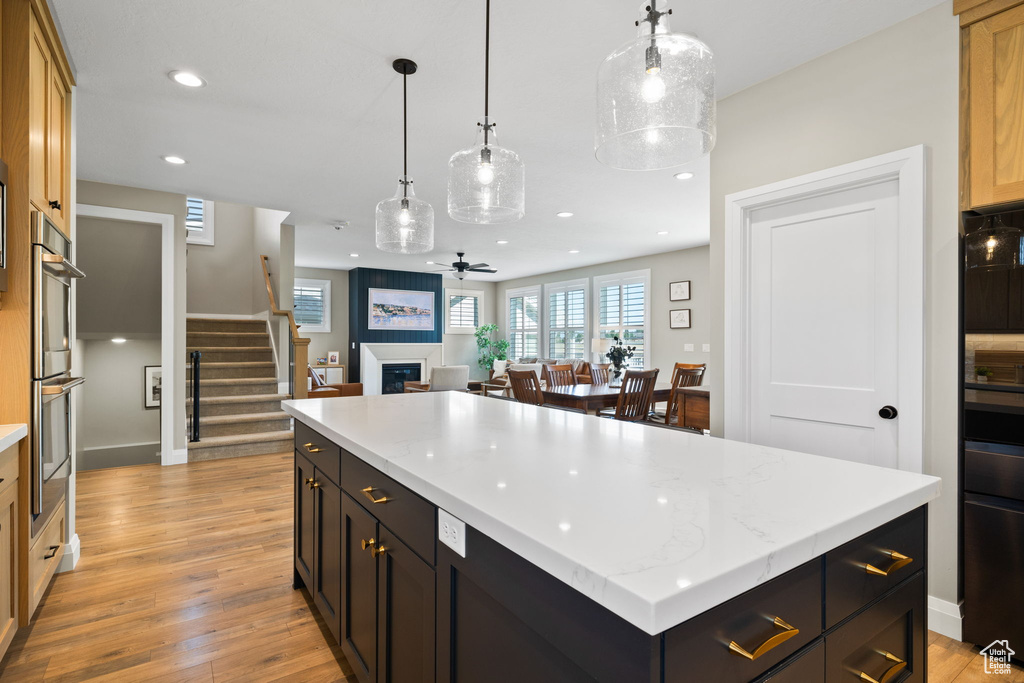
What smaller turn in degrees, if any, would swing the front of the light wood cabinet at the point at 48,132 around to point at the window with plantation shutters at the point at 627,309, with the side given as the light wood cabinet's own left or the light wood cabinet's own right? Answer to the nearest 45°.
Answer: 0° — it already faces it

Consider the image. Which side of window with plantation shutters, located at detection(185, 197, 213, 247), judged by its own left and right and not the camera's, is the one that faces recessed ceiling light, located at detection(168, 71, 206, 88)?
front

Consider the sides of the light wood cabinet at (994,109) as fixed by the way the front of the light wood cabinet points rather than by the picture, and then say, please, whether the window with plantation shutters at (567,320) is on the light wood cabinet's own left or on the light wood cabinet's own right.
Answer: on the light wood cabinet's own right

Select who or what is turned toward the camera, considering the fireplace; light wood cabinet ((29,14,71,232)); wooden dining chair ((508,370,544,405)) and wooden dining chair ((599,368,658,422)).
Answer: the fireplace

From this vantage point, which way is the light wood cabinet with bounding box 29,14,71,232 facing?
to the viewer's right

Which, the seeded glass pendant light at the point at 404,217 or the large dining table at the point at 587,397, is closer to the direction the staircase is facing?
the seeded glass pendant light

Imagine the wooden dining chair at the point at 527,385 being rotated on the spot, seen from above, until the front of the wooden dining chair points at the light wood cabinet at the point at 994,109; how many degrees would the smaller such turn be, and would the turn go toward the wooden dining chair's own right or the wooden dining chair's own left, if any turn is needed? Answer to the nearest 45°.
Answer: approximately 90° to the wooden dining chair's own right

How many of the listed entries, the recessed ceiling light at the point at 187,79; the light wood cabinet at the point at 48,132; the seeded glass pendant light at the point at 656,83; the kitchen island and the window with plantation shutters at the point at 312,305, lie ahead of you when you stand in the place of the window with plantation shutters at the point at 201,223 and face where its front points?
4

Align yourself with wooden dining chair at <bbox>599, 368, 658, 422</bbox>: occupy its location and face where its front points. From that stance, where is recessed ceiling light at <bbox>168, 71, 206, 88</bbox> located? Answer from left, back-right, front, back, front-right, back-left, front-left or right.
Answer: left

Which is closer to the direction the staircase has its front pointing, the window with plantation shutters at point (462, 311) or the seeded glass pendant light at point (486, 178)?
the seeded glass pendant light

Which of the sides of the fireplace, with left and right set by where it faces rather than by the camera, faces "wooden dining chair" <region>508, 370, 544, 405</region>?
front

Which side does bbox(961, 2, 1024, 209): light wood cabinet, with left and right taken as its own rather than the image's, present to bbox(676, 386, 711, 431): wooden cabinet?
right

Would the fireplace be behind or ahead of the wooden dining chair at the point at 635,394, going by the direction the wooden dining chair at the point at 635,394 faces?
ahead

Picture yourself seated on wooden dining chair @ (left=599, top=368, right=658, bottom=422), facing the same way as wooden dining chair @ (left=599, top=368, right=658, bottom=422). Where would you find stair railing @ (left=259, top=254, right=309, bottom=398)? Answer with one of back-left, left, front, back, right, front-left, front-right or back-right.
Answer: front-left
